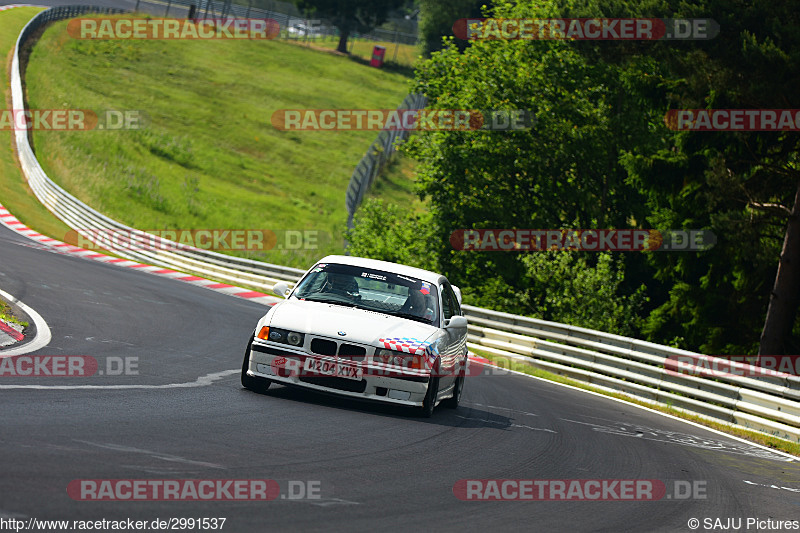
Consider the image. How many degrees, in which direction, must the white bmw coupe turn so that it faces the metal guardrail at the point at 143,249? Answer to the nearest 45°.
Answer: approximately 180°

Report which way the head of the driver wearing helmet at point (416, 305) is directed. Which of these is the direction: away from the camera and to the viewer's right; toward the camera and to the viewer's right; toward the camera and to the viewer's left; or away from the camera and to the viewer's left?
toward the camera and to the viewer's left

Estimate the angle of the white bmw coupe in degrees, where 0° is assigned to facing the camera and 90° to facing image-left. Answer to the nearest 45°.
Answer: approximately 0°
